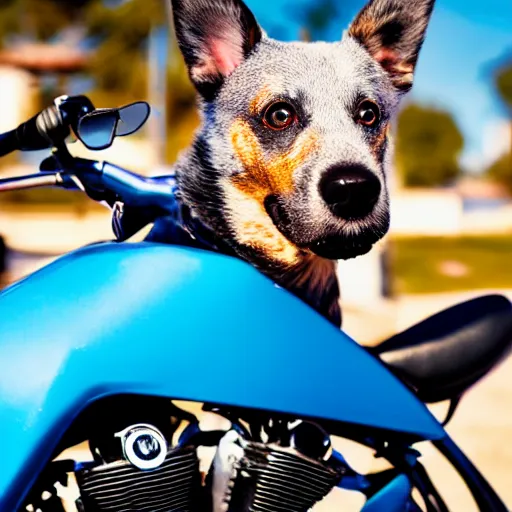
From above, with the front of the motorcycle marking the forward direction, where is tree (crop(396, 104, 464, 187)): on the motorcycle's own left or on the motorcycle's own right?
on the motorcycle's own right

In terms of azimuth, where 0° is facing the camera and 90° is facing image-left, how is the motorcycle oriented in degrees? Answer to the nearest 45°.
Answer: approximately 90°

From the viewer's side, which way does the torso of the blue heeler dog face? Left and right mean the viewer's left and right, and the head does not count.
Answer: facing the viewer and to the right of the viewer

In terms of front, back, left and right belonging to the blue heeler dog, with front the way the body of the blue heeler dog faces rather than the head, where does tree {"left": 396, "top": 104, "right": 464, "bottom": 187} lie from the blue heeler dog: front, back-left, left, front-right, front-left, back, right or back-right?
back-left
